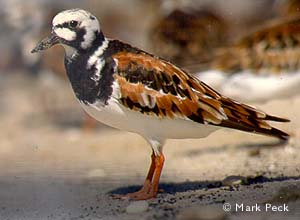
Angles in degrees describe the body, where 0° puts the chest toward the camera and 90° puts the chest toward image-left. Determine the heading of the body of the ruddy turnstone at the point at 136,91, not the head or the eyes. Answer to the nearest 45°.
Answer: approximately 90°
